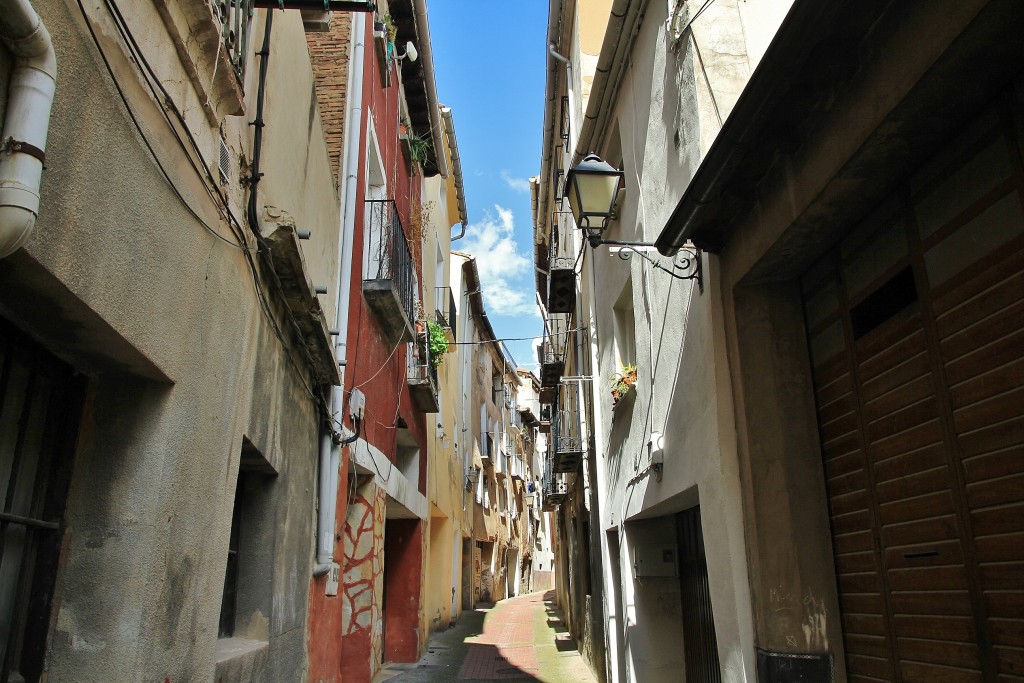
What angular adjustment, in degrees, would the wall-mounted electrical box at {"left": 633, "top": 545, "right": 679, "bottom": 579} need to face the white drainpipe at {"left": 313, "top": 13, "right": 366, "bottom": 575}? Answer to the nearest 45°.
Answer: approximately 45° to its right
